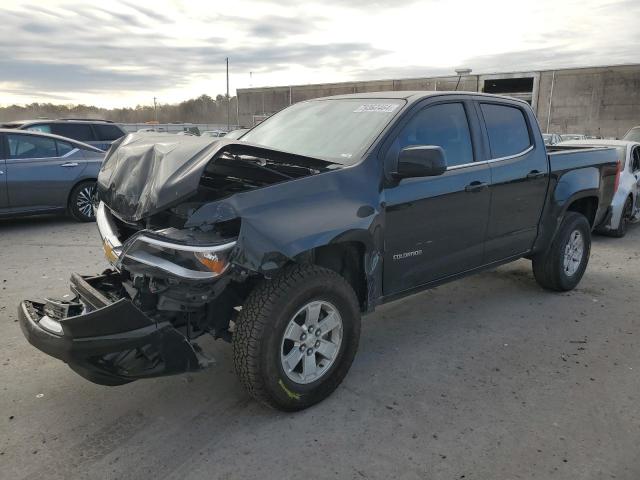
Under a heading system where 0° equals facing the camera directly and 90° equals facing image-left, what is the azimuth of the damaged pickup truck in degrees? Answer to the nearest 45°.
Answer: approximately 45°

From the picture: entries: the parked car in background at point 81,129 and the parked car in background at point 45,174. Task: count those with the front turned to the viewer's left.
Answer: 2

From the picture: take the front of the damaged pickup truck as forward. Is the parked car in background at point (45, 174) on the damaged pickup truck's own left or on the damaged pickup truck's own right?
on the damaged pickup truck's own right

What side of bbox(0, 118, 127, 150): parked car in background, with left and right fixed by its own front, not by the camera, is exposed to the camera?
left

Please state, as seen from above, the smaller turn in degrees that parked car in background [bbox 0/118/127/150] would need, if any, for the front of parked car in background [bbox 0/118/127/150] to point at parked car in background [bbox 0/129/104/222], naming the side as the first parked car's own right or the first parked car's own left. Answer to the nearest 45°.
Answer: approximately 90° to the first parked car's own left

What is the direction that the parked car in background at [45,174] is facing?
to the viewer's left

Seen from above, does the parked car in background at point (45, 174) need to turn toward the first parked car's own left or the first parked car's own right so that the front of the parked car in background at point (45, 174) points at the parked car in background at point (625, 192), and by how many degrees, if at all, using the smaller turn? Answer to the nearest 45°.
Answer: approximately 135° to the first parked car's own left

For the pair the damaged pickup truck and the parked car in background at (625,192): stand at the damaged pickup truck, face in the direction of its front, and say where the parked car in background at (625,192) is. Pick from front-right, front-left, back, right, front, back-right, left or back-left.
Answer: back
